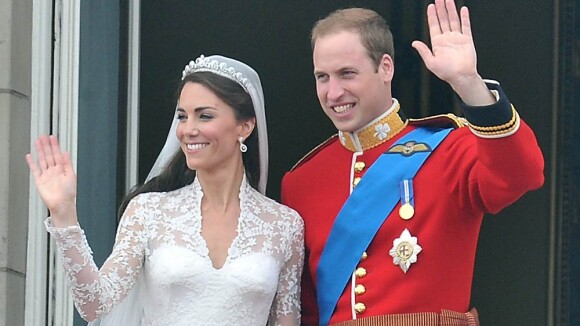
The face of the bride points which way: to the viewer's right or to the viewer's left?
to the viewer's left

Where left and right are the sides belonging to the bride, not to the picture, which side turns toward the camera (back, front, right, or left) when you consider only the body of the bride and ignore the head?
front

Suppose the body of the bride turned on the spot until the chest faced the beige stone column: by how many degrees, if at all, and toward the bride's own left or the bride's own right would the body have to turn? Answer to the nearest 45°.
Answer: approximately 135° to the bride's own right
